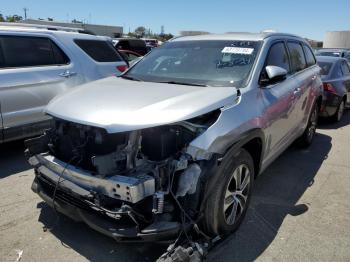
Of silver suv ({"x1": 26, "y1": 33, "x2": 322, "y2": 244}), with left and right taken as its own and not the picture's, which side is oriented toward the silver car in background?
right

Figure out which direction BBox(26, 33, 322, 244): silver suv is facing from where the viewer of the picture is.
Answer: facing the viewer and to the left of the viewer
